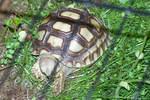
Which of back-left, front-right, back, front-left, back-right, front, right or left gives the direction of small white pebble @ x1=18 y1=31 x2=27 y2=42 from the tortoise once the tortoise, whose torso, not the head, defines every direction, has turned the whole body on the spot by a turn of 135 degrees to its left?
back

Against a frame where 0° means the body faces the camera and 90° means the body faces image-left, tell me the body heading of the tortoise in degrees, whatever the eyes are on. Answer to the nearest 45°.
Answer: approximately 45°

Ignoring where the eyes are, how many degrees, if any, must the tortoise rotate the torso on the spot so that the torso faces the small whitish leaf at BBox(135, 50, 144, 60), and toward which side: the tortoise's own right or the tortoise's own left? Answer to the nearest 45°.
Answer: approximately 135° to the tortoise's own left
